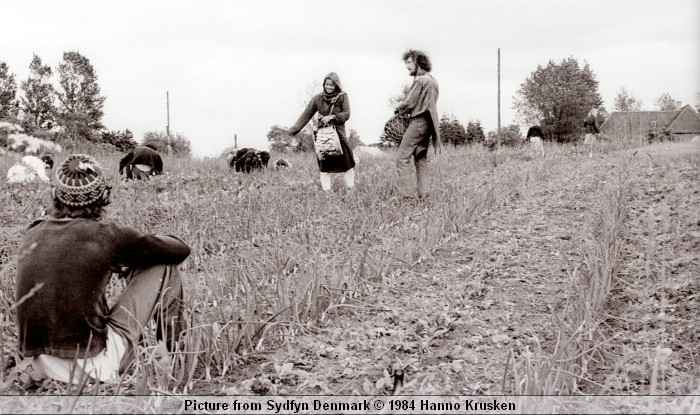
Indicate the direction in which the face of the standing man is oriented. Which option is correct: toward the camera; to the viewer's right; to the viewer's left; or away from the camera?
to the viewer's left

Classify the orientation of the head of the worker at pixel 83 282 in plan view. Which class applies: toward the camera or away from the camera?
away from the camera

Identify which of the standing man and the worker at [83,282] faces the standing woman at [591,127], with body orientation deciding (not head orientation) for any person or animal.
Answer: the worker

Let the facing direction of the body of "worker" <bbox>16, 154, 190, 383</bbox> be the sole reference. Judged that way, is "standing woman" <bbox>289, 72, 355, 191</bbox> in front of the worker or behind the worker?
in front

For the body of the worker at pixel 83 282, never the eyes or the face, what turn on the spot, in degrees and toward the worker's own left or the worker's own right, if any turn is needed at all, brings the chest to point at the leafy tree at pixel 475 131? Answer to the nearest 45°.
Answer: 0° — they already face it

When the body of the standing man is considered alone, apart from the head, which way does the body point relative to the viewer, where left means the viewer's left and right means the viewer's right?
facing to the left of the viewer

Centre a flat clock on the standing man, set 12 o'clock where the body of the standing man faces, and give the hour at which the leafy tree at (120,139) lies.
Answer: The leafy tree is roughly at 2 o'clock from the standing man.

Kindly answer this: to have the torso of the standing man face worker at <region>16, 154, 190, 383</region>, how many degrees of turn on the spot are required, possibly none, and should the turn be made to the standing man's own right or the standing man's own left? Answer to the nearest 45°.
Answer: approximately 90° to the standing man's own left

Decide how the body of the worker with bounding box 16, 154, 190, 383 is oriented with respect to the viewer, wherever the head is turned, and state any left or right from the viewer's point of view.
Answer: facing away from the viewer and to the right of the viewer
